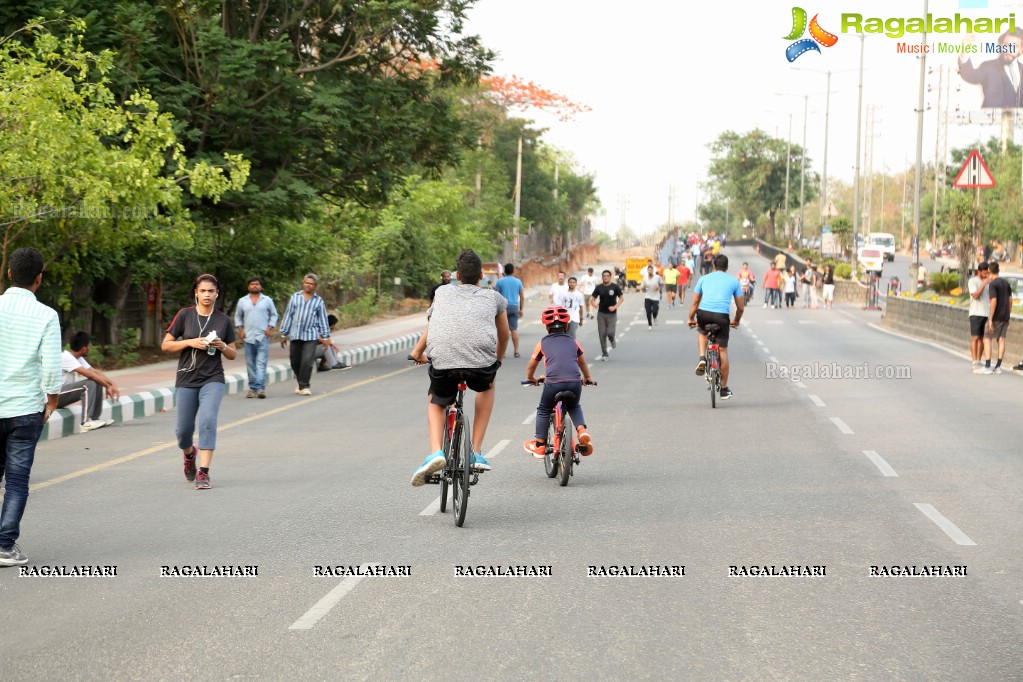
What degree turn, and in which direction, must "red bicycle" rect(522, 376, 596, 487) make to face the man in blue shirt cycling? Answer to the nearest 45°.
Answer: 0° — it already faces them

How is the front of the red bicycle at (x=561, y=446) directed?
away from the camera

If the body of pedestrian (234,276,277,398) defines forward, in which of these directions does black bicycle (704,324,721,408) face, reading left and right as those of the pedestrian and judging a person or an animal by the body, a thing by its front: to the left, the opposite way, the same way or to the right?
the opposite way

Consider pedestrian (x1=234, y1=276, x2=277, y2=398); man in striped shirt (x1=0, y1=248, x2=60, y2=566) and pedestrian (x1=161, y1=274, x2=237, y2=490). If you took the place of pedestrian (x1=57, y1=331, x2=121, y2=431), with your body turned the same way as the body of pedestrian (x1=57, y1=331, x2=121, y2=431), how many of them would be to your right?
2

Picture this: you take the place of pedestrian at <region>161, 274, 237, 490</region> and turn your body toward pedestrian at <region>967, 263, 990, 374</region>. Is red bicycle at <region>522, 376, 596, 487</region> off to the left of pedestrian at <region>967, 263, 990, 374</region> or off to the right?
right

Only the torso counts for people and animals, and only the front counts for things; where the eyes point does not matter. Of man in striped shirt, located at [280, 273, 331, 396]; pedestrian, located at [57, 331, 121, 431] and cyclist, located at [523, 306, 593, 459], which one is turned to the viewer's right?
the pedestrian

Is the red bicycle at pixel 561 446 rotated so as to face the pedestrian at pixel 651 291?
yes

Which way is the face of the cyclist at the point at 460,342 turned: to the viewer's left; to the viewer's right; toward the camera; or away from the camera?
away from the camera

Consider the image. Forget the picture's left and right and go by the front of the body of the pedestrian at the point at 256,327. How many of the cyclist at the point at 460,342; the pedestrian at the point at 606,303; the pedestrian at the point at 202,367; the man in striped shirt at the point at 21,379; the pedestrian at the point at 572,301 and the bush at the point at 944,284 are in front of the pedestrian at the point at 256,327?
3

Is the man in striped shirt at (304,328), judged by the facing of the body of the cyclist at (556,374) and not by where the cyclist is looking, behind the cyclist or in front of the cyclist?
in front

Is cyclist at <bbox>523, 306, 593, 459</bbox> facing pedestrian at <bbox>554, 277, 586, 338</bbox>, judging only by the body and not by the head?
yes

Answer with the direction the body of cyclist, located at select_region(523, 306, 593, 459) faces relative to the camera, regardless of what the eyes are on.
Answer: away from the camera

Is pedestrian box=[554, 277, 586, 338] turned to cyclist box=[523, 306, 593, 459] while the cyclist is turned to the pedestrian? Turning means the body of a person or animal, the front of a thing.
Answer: yes

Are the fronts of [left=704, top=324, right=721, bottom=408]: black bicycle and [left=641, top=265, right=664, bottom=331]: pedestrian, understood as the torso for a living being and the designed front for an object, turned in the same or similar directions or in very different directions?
very different directions
